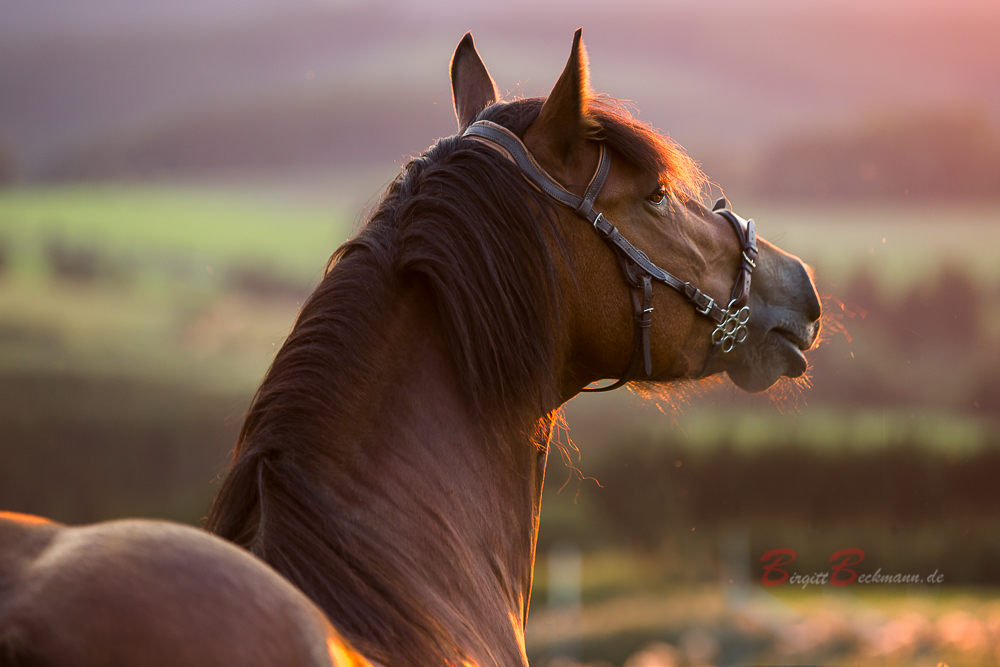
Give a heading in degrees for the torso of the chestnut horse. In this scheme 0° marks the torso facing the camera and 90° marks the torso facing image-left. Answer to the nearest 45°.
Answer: approximately 225°
